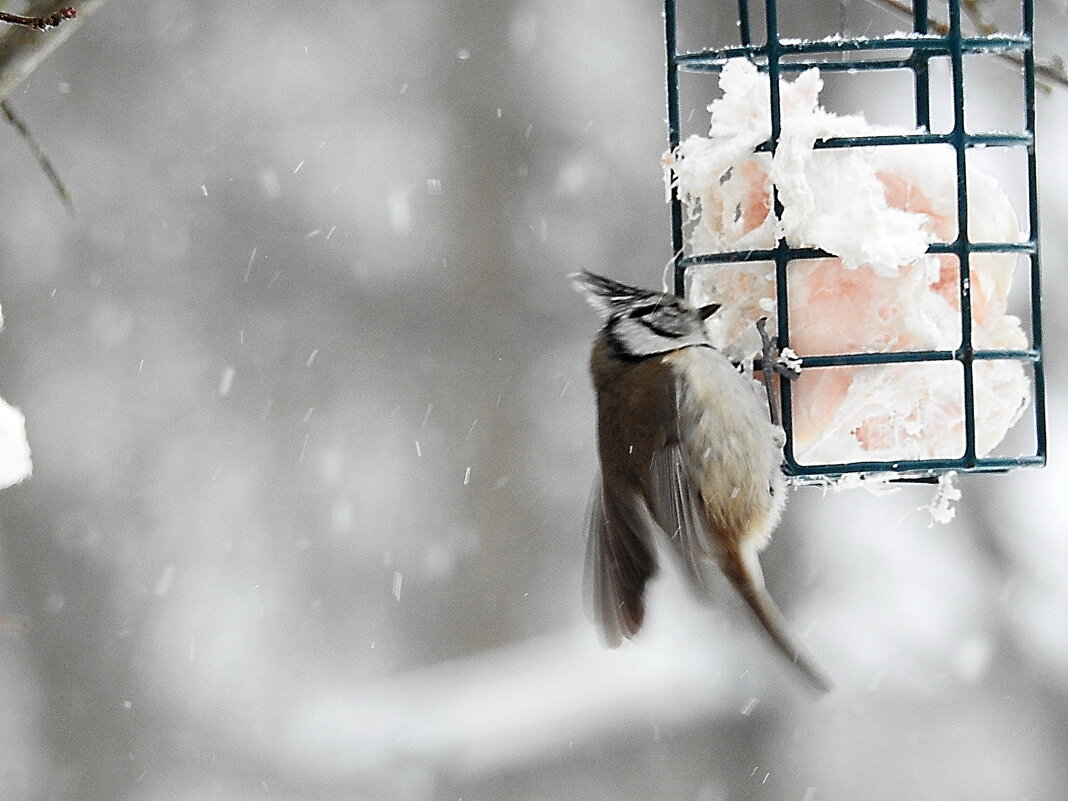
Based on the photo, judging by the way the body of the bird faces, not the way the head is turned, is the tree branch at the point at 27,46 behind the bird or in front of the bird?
behind

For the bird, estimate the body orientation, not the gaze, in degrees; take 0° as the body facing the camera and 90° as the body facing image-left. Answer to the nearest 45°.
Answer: approximately 270°
